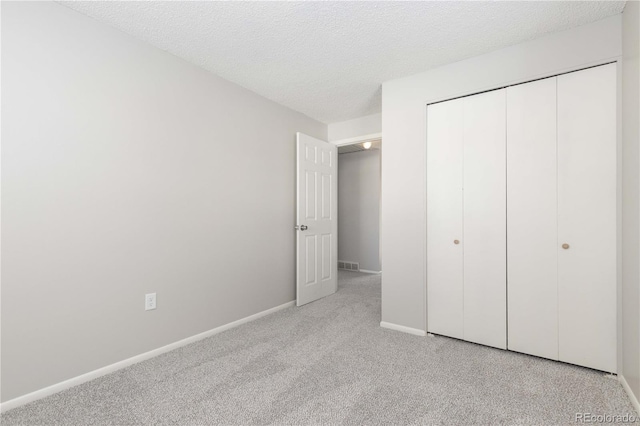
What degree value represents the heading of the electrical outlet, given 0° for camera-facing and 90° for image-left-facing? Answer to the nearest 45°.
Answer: approximately 315°

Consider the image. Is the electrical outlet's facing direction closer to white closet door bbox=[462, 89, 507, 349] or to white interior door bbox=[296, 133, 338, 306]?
the white closet door

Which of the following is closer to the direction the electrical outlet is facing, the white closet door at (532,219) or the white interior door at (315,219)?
the white closet door

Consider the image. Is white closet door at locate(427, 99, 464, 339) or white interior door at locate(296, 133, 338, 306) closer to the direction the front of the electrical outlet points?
the white closet door

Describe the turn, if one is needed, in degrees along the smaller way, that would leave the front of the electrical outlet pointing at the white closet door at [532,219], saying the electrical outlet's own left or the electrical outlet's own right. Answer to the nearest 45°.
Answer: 0° — it already faces it

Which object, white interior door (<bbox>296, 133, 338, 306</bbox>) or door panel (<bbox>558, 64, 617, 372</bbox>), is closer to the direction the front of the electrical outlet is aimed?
the door panel
